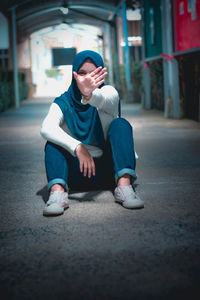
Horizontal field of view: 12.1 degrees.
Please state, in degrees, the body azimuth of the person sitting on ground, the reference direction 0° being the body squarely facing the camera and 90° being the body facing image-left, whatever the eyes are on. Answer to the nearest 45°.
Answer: approximately 0°

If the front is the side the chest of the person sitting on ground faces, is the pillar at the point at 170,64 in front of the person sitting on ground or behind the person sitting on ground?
behind

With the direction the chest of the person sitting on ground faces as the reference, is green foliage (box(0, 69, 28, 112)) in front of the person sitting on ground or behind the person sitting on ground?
behind

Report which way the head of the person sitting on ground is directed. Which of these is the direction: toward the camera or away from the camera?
toward the camera
